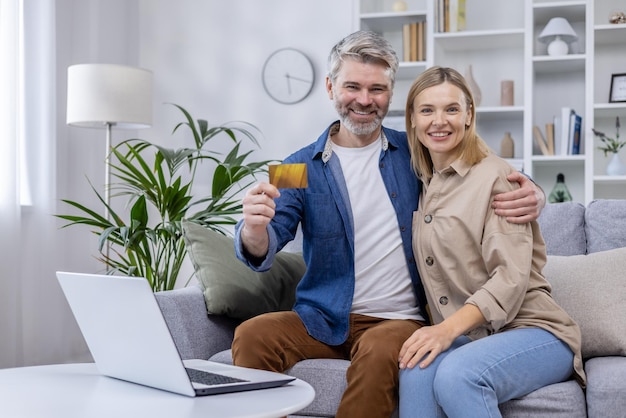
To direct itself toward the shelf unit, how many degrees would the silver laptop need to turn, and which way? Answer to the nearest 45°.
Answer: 0° — it already faces it

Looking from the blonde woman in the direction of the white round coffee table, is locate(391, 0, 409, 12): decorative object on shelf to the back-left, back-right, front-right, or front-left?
back-right

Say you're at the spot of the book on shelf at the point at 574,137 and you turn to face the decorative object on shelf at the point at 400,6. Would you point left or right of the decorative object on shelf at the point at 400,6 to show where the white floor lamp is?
left

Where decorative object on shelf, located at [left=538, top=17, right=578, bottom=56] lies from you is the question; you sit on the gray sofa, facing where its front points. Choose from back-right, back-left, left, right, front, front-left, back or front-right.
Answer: back

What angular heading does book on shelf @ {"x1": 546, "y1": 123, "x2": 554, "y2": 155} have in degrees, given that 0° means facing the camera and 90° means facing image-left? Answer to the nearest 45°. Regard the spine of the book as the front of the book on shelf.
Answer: approximately 0°

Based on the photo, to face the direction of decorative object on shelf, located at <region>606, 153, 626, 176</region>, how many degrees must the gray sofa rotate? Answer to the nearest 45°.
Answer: approximately 180°

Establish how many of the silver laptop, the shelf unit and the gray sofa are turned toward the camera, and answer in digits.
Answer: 2
